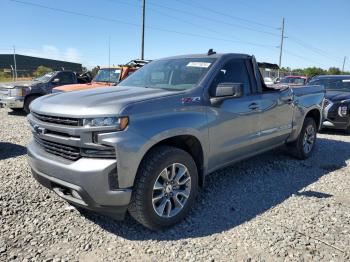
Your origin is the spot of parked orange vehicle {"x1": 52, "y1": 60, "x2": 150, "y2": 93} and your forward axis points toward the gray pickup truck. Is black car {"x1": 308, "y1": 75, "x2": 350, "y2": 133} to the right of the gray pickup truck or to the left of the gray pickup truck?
left

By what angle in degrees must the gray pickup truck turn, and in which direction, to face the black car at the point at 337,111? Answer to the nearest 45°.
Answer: approximately 180°

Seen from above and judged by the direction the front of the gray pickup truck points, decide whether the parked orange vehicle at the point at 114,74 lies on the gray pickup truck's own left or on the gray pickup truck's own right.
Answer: on the gray pickup truck's own right

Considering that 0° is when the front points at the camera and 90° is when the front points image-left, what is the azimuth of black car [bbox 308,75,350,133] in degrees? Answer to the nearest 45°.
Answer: approximately 45°

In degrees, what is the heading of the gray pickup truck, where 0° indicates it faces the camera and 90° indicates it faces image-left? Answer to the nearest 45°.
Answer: approximately 45°
